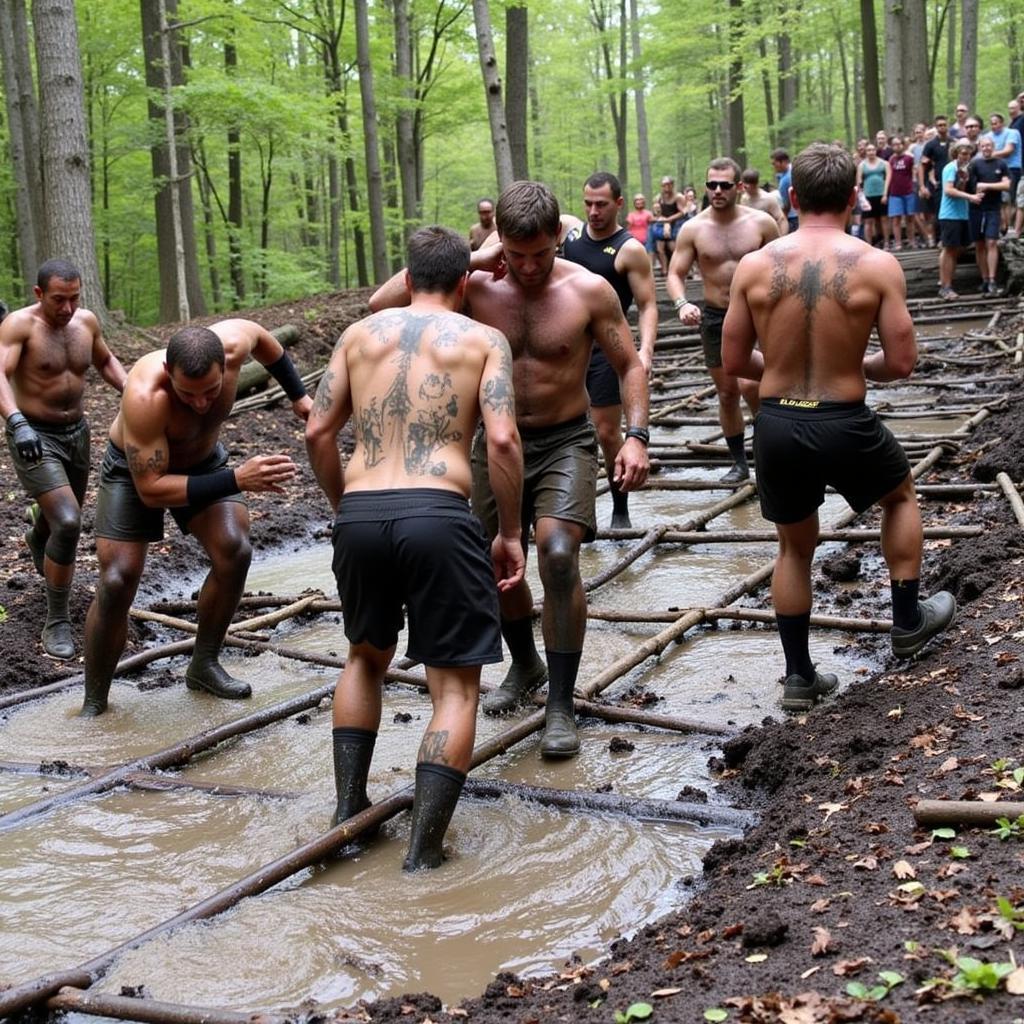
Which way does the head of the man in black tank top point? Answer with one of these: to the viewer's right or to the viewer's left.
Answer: to the viewer's left

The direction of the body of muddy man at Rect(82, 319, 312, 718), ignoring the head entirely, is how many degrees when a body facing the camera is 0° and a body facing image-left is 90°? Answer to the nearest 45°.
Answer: approximately 315°

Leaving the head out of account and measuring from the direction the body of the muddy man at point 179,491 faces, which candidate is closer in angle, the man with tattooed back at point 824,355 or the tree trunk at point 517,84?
the man with tattooed back

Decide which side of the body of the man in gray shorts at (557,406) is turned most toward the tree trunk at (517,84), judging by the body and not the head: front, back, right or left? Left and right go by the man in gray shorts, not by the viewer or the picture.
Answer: back

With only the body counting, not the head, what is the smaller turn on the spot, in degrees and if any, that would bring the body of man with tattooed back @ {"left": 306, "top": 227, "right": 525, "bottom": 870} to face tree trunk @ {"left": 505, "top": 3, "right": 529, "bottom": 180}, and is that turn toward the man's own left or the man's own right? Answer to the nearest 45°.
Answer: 0° — they already face it

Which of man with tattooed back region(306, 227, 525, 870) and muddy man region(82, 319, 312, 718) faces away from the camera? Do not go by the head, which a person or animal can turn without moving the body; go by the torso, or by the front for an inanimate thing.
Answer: the man with tattooed back

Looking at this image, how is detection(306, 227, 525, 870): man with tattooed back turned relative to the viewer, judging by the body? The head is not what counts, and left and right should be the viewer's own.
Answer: facing away from the viewer
